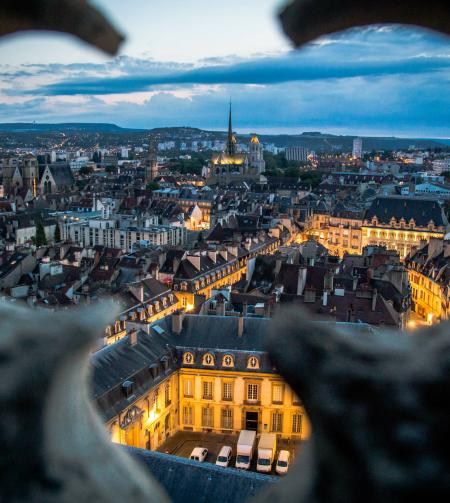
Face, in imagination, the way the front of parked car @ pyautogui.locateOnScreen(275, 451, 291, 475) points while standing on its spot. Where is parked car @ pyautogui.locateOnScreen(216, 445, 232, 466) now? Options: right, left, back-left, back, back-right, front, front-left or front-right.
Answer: right

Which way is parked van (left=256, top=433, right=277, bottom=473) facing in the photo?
toward the camera

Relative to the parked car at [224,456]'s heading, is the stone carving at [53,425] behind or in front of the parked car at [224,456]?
in front

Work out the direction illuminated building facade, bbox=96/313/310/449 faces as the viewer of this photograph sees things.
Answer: facing the viewer

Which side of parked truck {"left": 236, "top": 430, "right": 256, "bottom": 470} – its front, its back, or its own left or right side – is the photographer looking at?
front

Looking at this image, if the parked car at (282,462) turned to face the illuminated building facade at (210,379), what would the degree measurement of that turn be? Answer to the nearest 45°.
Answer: approximately 135° to its right

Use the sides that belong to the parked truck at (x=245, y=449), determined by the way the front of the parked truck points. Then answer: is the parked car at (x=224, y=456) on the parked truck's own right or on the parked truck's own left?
on the parked truck's own right

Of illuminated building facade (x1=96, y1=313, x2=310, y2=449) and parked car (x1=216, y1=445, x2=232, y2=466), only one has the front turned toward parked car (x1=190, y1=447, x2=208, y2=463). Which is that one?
the illuminated building facade

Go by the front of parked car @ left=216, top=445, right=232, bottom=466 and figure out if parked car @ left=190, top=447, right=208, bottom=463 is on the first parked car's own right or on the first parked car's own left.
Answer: on the first parked car's own right

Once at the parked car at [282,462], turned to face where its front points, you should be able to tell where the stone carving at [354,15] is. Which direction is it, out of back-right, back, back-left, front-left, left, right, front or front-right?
front

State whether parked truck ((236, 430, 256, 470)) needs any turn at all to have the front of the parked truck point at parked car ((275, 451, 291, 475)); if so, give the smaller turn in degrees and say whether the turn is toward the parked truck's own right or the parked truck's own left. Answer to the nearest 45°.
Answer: approximately 90° to the parked truck's own left

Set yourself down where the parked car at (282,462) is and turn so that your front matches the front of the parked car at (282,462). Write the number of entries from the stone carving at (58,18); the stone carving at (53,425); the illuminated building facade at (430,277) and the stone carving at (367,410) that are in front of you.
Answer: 3
